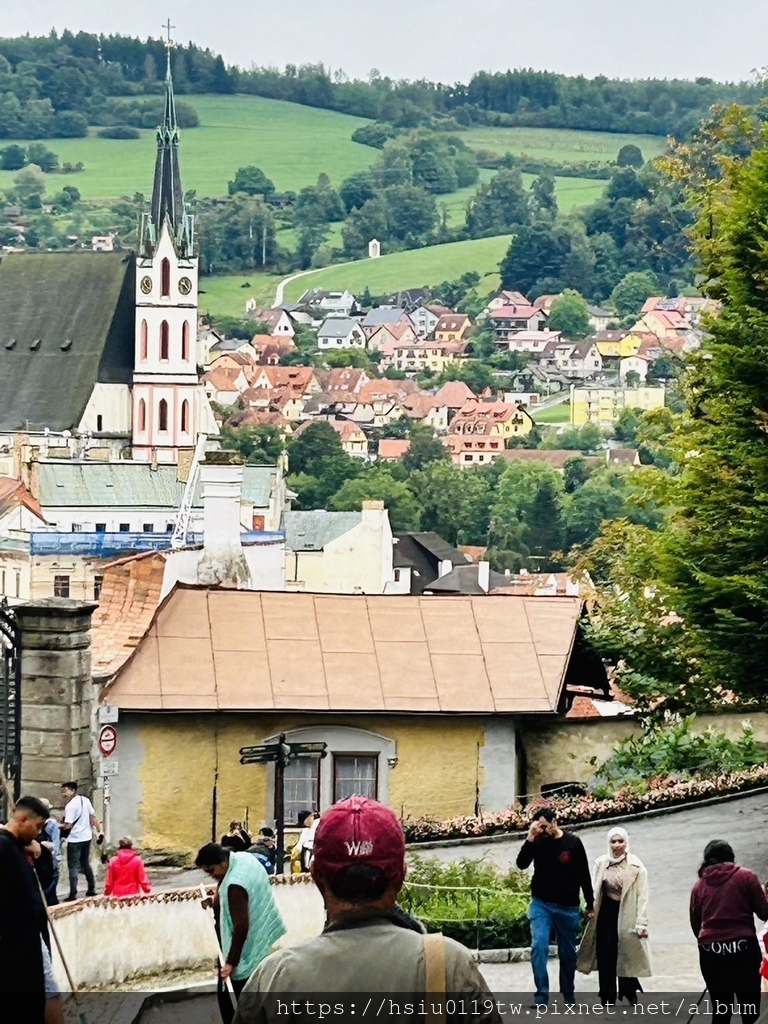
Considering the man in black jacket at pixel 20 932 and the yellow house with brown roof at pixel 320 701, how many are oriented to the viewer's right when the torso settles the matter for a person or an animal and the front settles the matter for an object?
1

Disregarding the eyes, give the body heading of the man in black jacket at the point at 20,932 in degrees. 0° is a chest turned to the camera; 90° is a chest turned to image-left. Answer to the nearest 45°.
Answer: approximately 270°

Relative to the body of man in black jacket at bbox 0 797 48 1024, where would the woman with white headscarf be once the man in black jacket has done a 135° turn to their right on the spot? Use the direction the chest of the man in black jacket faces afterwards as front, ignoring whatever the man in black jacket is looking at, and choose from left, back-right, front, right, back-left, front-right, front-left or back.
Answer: back

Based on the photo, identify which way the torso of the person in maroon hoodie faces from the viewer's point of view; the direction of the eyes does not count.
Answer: away from the camera

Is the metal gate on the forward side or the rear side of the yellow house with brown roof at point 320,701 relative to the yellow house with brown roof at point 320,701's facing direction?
on the forward side

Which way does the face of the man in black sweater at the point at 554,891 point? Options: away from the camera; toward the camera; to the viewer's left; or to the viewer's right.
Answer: toward the camera

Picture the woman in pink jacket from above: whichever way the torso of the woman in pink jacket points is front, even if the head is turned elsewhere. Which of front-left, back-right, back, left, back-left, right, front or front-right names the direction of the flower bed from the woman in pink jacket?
front-right

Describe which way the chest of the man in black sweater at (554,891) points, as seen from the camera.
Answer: toward the camera

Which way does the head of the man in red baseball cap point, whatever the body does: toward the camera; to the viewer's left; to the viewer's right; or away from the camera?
away from the camera

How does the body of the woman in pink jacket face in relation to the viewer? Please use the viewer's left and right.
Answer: facing away from the viewer

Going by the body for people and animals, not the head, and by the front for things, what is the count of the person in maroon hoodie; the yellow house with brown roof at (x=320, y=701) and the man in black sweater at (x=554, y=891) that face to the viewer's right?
0

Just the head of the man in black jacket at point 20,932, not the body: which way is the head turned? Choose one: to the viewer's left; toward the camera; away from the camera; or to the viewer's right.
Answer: to the viewer's right

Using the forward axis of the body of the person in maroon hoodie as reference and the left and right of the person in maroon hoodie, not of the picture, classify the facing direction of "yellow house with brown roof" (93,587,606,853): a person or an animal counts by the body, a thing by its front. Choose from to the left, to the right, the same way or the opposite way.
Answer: the opposite way

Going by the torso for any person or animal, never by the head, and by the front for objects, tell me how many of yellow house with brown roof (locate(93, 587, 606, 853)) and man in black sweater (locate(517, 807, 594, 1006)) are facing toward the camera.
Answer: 2

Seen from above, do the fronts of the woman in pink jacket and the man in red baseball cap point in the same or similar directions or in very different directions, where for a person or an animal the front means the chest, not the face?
same or similar directions

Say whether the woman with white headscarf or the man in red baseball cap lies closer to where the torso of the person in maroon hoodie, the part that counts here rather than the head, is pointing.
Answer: the woman with white headscarf

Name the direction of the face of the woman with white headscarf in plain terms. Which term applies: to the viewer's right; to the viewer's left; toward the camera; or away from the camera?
toward the camera

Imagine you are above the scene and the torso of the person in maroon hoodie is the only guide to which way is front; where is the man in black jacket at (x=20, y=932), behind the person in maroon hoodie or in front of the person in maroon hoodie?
behind

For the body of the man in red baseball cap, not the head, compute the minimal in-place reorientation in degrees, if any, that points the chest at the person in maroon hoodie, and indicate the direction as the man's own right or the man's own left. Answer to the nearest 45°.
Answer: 0° — they already face them

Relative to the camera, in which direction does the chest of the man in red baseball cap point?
away from the camera

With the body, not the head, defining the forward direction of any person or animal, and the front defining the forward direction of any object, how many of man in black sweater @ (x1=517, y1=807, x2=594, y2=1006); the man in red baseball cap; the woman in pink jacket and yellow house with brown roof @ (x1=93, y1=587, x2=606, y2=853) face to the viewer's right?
0

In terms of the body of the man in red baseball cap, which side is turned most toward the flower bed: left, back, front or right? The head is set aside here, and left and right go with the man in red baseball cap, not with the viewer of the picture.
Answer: front
